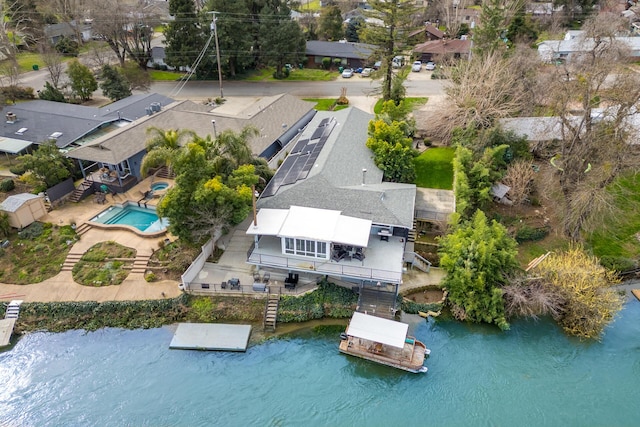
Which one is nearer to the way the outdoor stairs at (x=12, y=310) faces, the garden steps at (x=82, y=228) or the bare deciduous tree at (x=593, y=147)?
the bare deciduous tree

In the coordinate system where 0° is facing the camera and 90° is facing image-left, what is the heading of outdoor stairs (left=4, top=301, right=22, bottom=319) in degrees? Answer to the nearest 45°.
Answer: approximately 0°

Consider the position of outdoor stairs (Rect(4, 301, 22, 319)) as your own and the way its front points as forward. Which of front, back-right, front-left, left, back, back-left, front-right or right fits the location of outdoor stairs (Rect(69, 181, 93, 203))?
back-left

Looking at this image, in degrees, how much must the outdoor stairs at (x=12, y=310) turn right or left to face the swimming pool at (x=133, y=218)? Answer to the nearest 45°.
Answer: approximately 135° to its left

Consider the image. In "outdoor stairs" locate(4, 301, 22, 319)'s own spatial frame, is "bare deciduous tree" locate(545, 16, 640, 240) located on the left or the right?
on its left

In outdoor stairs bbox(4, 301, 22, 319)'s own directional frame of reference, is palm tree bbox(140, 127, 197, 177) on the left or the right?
on its left

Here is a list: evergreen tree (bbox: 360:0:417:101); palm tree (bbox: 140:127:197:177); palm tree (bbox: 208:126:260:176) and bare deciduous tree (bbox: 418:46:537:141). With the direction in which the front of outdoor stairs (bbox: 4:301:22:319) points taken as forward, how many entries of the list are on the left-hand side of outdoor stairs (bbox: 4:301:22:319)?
4

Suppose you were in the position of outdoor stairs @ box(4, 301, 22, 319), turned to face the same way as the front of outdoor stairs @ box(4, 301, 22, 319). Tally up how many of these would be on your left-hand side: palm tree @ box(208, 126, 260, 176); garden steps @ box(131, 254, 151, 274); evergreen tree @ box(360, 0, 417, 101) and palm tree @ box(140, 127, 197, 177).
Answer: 4

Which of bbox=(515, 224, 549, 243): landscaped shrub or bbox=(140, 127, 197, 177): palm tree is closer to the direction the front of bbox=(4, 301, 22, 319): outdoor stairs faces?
the landscaped shrub

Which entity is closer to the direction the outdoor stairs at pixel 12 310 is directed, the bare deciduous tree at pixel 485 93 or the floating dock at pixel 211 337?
the floating dock

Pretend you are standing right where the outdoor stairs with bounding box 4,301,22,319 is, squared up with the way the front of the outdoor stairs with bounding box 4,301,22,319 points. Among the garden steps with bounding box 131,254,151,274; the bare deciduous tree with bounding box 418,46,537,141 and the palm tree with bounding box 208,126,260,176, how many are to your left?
3

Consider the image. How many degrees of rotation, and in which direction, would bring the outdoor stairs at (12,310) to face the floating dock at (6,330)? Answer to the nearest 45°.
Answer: approximately 45° to its right

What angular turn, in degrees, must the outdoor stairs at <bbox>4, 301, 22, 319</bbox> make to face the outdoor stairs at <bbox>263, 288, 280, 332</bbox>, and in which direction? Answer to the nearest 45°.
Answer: approximately 45° to its left

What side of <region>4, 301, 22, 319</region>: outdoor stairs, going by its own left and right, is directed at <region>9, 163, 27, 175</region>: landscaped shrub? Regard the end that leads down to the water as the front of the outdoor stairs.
back

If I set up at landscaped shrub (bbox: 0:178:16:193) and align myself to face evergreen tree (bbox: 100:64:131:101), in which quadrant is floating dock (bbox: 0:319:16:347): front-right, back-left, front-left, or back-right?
back-right

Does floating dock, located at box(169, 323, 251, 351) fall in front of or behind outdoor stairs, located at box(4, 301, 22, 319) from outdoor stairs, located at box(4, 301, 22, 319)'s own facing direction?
in front
